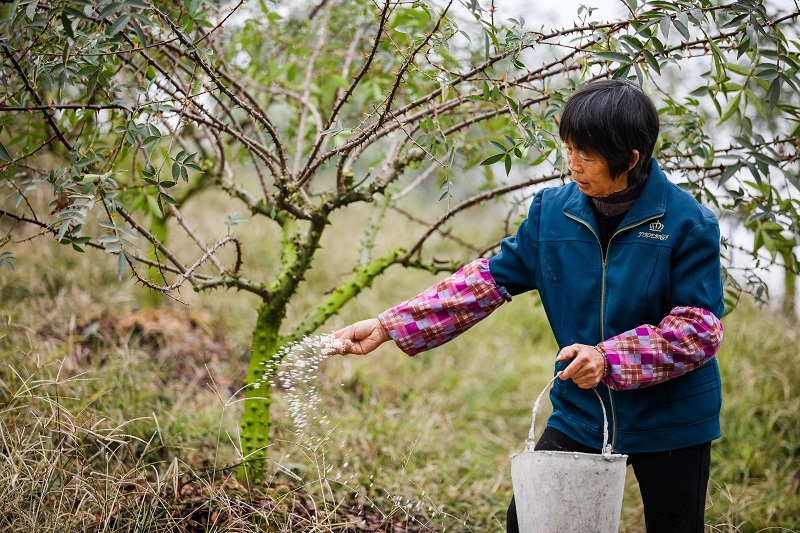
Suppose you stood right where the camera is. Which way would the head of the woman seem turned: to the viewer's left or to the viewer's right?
to the viewer's left

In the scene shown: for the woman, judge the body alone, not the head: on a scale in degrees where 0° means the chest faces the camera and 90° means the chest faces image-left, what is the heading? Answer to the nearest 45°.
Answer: approximately 45°
